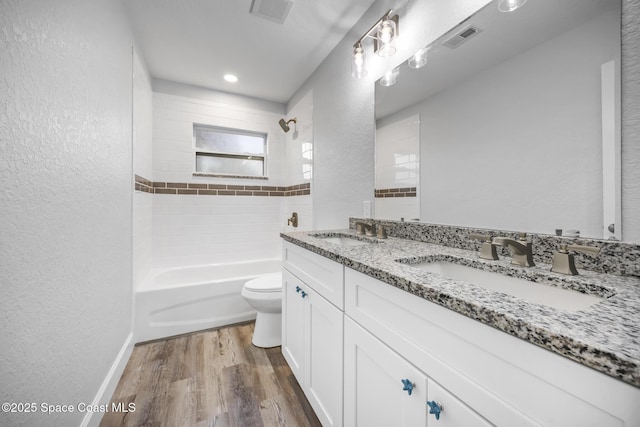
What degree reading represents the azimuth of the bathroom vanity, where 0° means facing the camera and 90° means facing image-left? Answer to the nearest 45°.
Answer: approximately 45°

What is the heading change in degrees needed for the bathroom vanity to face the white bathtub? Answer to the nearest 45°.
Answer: approximately 45° to its right

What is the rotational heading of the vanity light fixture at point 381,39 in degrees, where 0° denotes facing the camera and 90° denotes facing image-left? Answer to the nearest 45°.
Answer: approximately 45°

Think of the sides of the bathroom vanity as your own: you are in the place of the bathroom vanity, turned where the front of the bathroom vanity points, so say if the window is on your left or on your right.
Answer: on your right

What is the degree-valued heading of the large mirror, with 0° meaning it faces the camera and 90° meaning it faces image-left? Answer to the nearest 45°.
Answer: approximately 45°

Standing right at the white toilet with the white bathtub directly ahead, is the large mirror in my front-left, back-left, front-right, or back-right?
back-left

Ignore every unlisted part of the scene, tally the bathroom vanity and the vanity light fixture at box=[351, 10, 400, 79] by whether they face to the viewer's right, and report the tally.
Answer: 0
